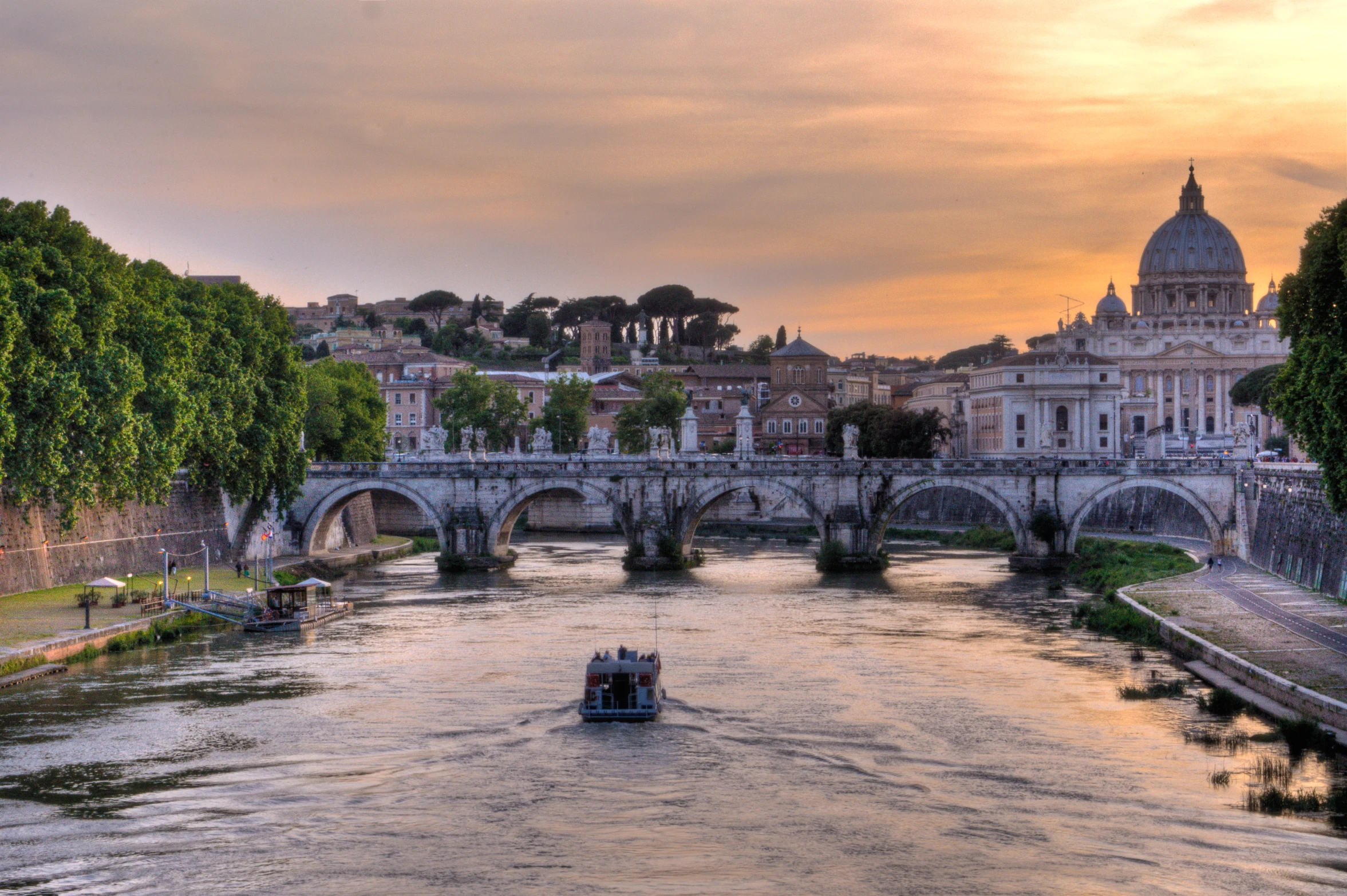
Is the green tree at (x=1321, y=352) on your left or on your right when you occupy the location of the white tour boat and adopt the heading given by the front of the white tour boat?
on your right

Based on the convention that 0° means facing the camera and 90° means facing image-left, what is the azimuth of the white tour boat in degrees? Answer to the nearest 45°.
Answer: approximately 180°
